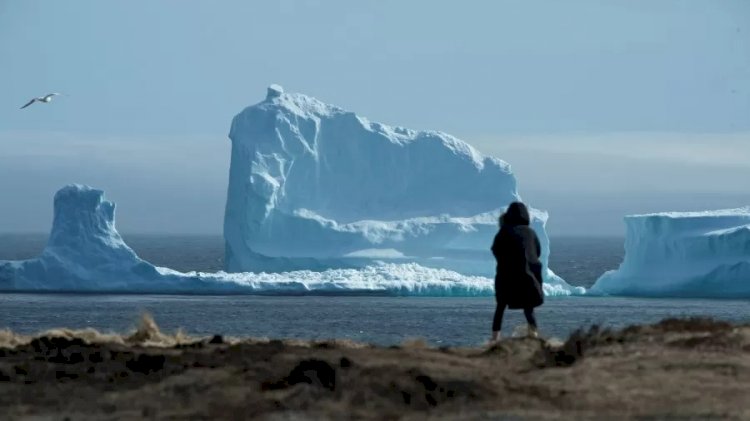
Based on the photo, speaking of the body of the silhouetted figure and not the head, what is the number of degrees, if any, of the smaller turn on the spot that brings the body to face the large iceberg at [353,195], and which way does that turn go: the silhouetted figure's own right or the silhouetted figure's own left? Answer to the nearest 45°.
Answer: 0° — they already face it

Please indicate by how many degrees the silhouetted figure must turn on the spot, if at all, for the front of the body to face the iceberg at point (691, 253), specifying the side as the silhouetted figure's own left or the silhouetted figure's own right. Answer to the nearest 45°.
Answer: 0° — they already face it

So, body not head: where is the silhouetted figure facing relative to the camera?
away from the camera
